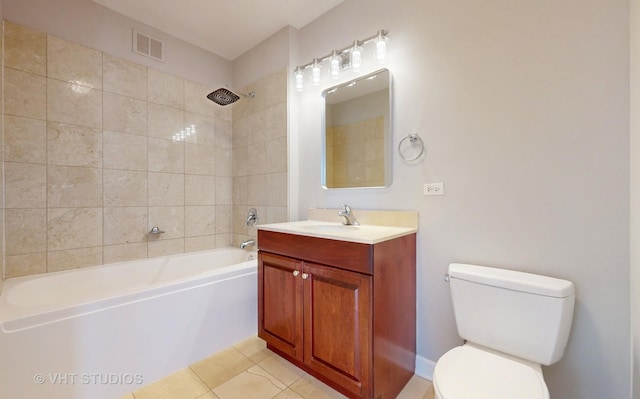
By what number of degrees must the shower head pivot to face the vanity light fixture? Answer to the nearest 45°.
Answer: approximately 90° to its left

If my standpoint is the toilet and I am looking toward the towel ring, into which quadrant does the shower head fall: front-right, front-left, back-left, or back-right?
front-left

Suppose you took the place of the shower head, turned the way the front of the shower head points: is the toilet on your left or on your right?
on your left

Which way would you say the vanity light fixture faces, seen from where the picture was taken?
facing the viewer and to the left of the viewer

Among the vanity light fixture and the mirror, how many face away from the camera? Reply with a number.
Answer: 0

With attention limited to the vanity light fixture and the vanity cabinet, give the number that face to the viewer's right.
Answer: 0

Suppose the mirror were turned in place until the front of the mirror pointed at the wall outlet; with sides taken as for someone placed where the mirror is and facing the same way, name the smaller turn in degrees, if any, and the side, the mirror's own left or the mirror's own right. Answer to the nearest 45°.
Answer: approximately 90° to the mirror's own left

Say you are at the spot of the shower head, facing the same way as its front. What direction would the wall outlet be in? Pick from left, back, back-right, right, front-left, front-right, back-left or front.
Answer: left

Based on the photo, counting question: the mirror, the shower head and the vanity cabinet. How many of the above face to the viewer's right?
0

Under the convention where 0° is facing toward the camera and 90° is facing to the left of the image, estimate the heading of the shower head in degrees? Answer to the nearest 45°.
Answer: approximately 45°
